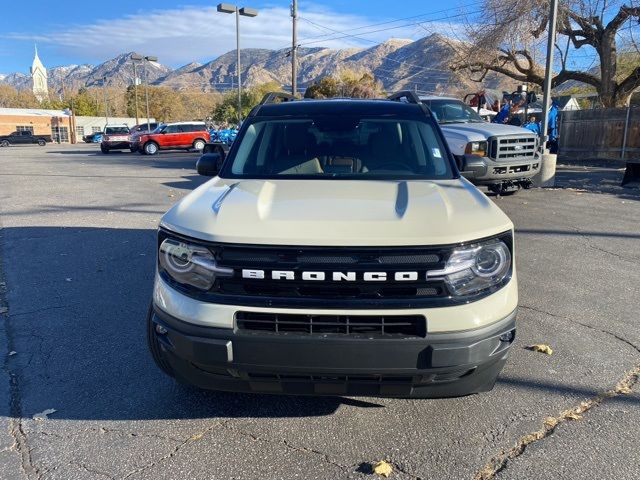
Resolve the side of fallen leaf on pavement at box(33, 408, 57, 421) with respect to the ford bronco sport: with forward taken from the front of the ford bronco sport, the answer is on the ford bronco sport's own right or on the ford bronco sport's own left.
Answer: on the ford bronco sport's own right

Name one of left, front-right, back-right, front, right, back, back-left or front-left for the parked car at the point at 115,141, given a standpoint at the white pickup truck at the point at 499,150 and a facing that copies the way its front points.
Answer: back

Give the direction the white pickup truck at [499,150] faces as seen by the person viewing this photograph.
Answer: facing the viewer and to the right of the viewer

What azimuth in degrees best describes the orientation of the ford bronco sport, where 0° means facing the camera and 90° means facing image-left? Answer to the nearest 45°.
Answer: approximately 0°

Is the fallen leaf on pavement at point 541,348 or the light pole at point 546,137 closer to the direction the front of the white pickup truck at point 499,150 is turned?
the fallen leaf on pavement

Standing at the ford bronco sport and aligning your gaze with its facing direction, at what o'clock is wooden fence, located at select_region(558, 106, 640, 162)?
The wooden fence is roughly at 7 o'clock from the ford bronco sport.

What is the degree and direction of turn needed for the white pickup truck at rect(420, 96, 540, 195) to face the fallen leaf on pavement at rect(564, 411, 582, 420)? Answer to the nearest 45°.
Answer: approximately 45° to its right

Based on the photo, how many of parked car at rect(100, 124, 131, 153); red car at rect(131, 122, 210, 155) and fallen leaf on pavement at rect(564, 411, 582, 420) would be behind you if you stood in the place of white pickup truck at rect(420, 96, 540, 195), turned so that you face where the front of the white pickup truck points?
2

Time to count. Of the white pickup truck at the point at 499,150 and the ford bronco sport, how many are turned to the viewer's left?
0
